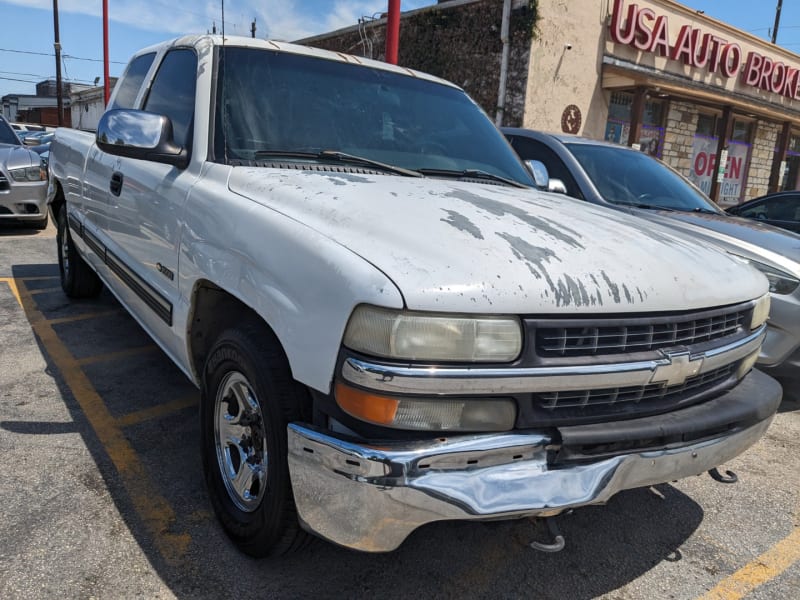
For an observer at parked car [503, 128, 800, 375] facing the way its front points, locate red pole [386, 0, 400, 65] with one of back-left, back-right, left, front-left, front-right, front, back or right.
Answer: back

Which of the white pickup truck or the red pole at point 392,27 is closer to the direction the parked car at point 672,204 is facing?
the white pickup truck

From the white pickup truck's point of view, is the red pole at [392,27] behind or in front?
behind

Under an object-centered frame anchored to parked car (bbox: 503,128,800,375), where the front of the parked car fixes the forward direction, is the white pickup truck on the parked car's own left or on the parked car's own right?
on the parked car's own right

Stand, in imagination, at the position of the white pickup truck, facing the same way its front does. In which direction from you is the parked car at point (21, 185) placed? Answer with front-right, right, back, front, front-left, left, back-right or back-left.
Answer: back

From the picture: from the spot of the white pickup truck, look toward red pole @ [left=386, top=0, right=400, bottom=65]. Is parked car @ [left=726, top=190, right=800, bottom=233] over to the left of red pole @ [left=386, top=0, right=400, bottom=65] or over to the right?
right

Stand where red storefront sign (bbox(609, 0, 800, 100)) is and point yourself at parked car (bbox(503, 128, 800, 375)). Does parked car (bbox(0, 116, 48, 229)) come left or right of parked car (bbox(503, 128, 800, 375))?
right

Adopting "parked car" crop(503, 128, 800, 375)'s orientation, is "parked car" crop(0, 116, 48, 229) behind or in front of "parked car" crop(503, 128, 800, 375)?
behind
